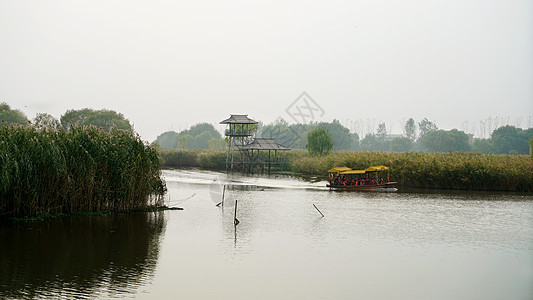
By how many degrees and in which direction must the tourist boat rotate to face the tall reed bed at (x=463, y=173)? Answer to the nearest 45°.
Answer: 0° — it already faces it

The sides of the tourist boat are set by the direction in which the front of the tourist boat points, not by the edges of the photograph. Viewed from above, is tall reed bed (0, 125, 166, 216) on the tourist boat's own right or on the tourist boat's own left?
on the tourist boat's own right

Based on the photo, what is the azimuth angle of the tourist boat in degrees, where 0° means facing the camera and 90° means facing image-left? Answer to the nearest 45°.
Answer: approximately 270°
